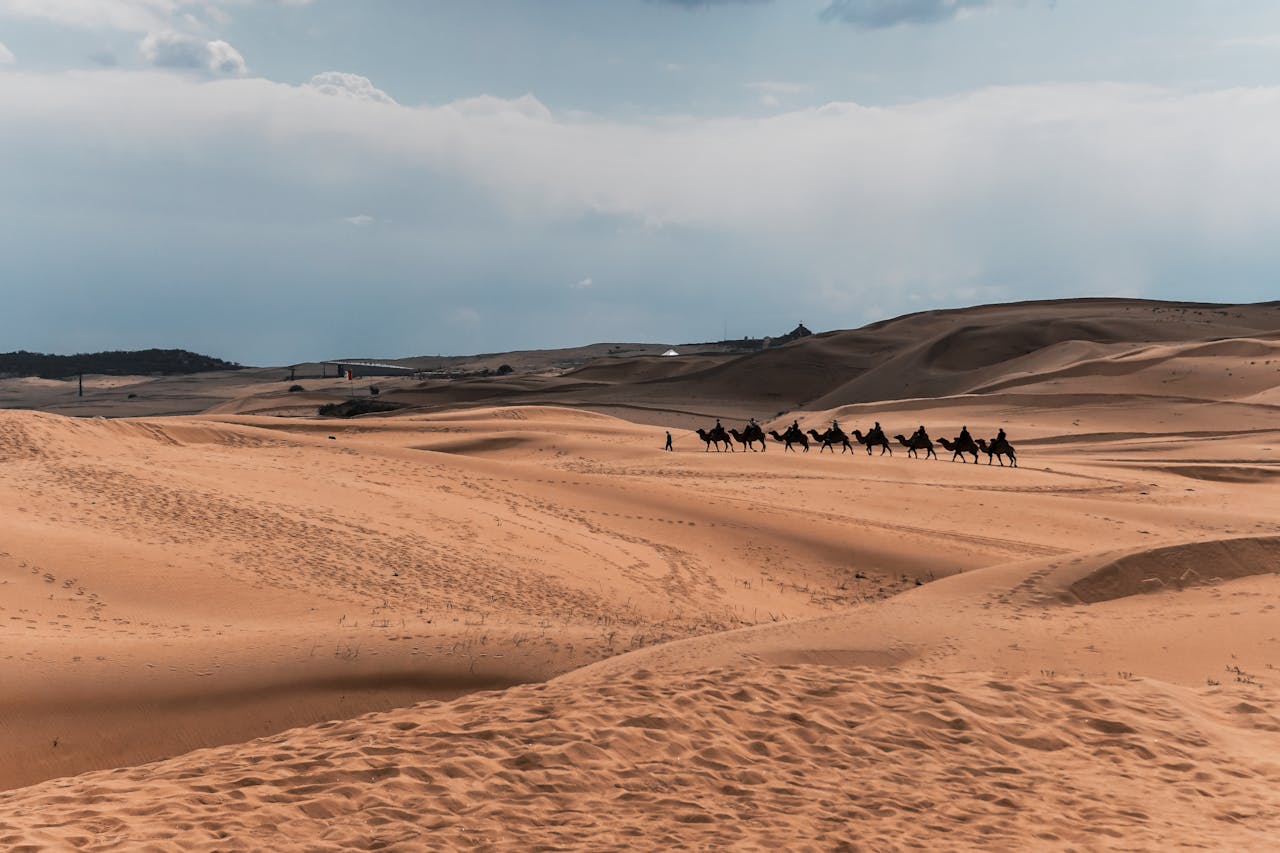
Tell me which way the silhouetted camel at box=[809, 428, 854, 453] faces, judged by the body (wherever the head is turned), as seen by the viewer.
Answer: to the viewer's left
